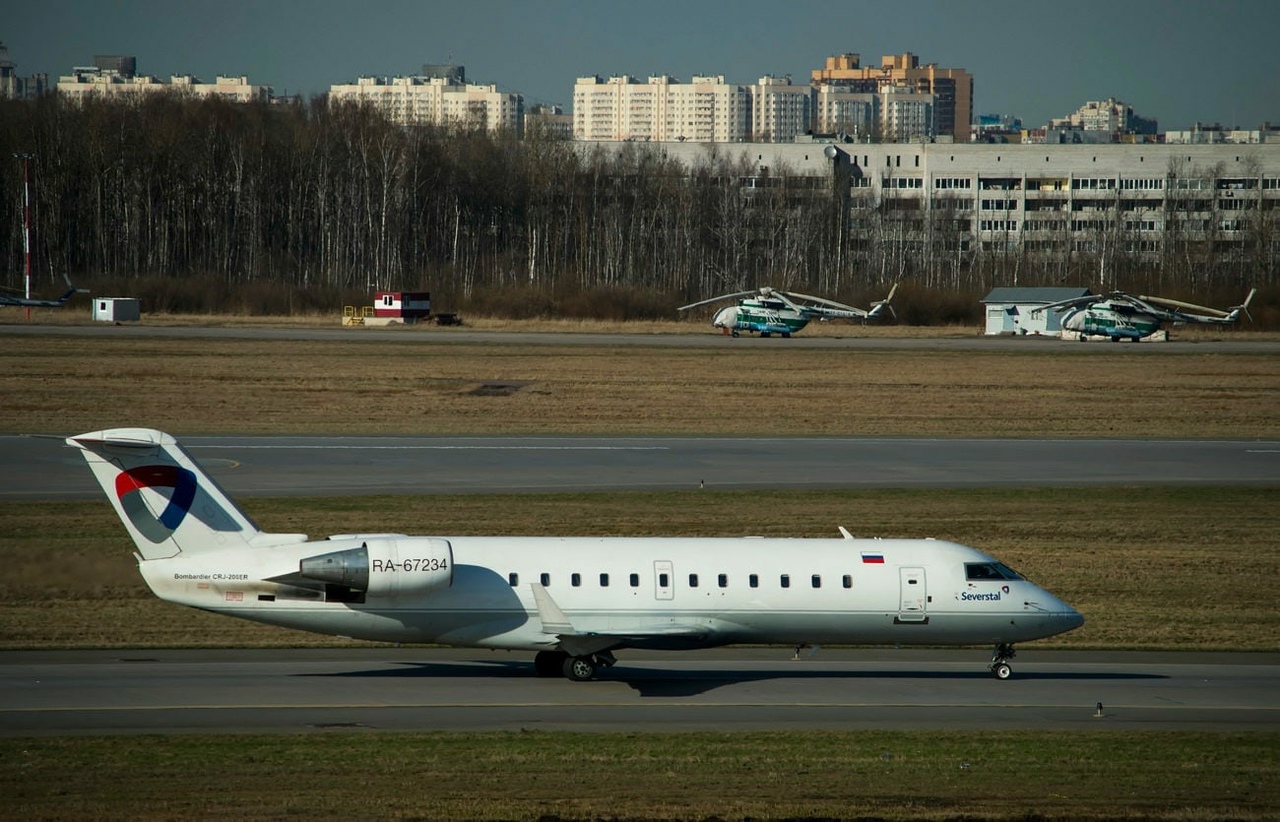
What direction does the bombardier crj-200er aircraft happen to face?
to the viewer's right
